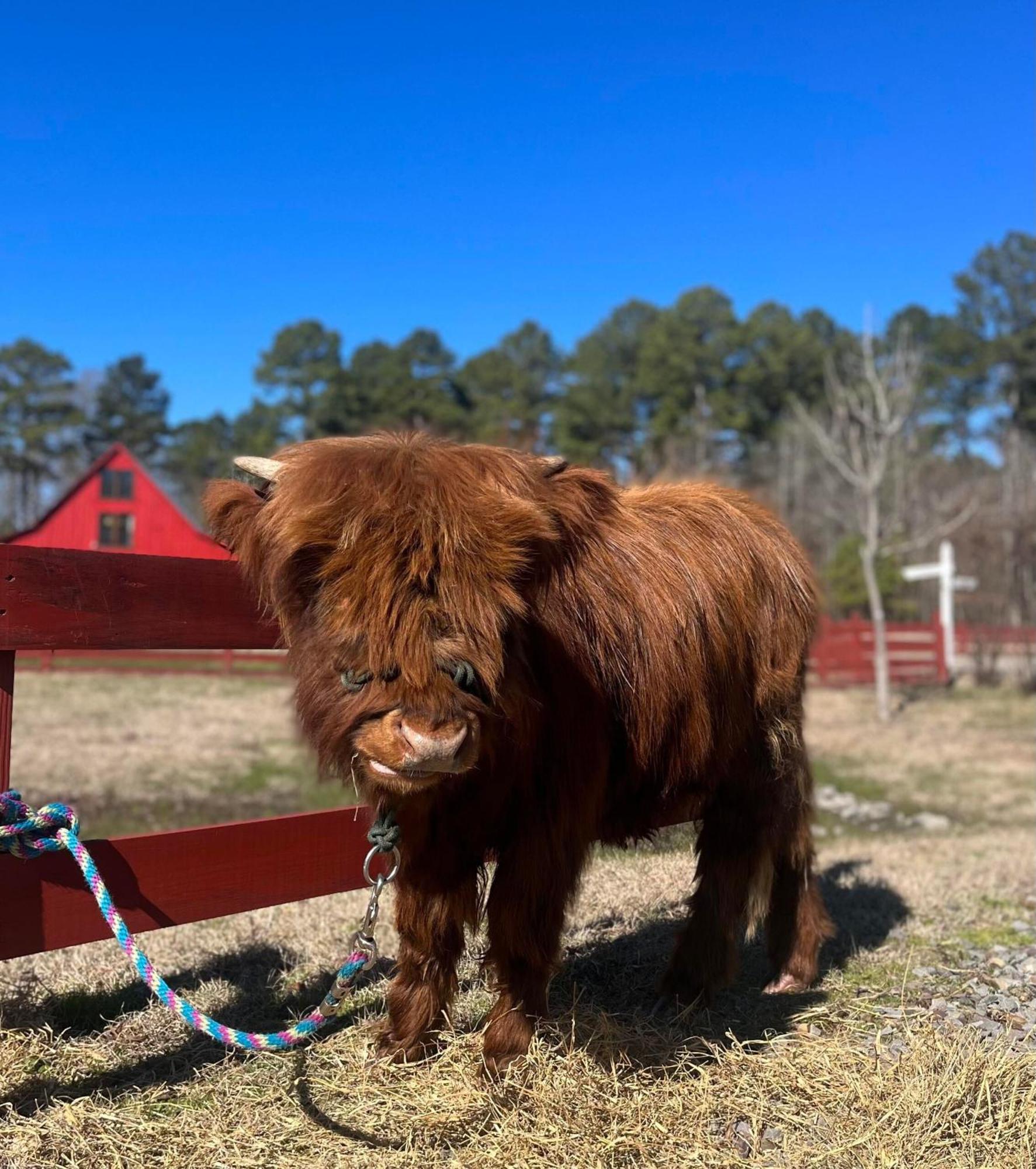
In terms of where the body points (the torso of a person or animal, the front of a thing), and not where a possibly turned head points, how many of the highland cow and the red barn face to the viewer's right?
0

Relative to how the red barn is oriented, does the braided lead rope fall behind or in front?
in front

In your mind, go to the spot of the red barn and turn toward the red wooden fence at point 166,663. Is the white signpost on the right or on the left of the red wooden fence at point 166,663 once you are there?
left

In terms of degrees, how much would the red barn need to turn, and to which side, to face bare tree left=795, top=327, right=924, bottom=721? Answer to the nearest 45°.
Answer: approximately 45° to its left

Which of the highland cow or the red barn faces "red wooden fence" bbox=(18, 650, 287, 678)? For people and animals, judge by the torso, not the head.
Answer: the red barn

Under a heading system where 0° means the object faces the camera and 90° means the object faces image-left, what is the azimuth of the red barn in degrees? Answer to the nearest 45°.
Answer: approximately 0°

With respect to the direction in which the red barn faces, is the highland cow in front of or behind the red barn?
in front
